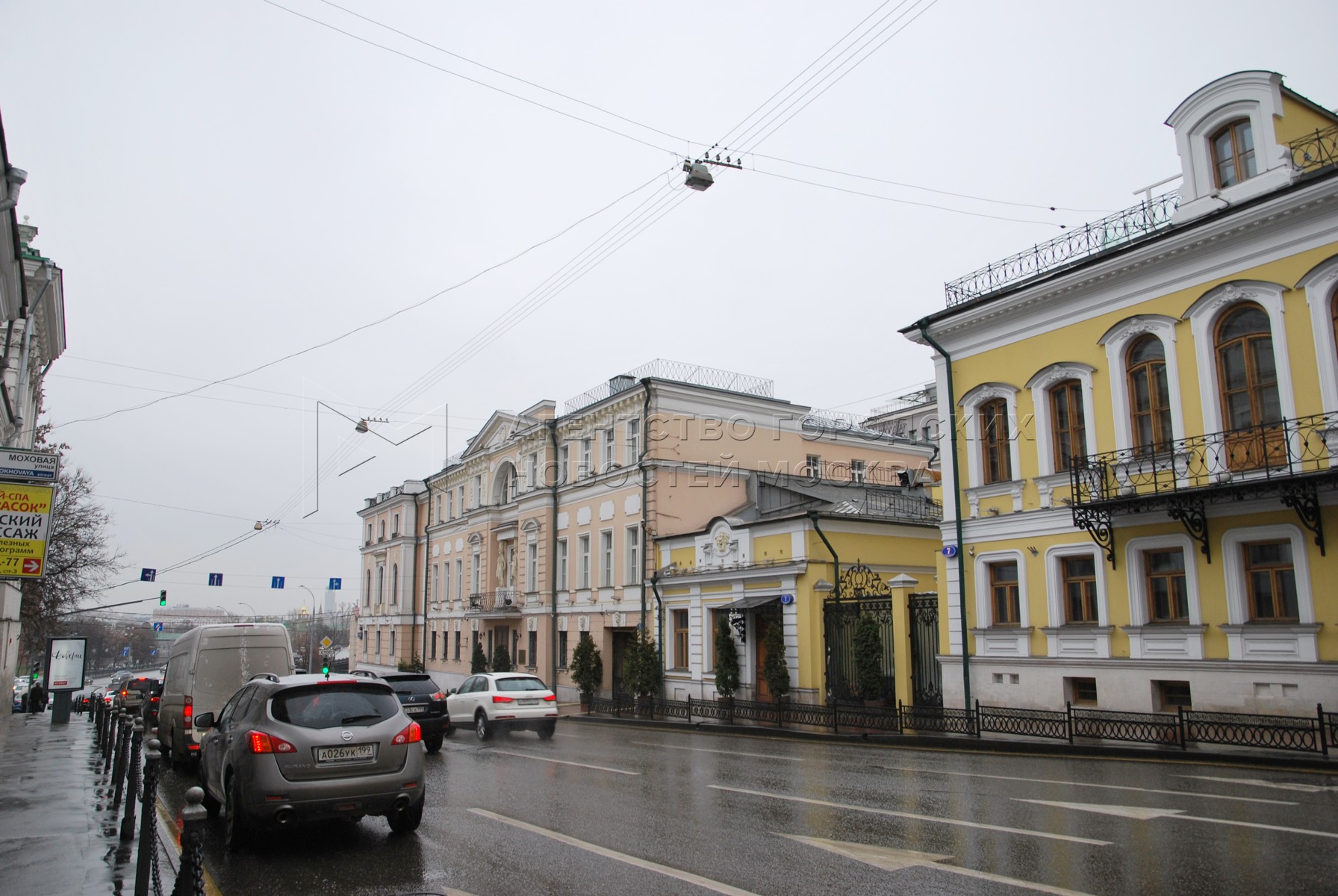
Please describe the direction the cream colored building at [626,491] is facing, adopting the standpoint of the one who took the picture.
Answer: facing the viewer and to the left of the viewer

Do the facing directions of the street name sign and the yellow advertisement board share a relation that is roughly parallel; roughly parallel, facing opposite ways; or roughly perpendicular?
roughly parallel

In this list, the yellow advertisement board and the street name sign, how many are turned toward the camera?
2

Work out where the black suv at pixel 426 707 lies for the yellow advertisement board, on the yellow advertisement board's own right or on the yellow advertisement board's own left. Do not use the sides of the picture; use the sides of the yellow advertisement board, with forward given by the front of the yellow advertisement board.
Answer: on the yellow advertisement board's own left

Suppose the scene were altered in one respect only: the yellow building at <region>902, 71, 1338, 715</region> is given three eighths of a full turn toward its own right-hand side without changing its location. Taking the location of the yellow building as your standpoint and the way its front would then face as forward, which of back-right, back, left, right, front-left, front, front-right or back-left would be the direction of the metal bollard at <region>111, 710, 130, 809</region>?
back-left

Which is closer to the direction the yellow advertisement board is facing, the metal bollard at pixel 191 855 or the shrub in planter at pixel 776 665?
the metal bollard

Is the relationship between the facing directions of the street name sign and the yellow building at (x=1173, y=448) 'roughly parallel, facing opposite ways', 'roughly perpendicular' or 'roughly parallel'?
roughly perpendicular

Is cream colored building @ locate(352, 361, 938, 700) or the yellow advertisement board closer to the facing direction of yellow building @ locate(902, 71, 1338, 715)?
the yellow advertisement board

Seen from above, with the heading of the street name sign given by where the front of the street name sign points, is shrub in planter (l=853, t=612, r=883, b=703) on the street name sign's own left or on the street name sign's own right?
on the street name sign's own left

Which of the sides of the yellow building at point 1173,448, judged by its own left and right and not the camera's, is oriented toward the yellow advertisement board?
front

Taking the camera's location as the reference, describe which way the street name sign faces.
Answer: facing the viewer

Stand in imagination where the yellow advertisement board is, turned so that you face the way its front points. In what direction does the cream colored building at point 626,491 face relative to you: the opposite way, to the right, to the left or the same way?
to the right

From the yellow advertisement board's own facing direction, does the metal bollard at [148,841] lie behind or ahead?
ahead

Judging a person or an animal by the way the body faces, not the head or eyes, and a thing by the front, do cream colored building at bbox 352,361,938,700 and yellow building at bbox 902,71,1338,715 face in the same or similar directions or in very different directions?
same or similar directions

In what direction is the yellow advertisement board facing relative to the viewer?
toward the camera
